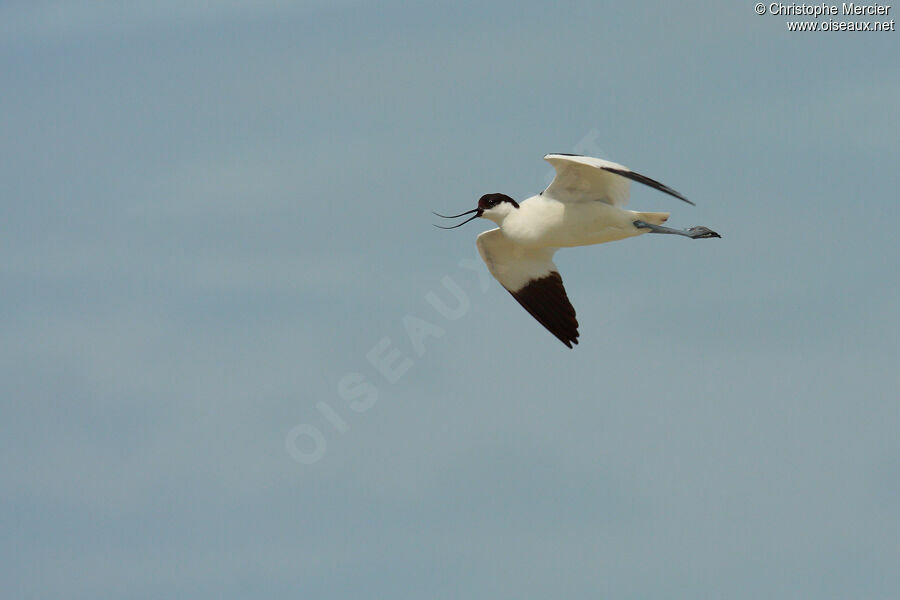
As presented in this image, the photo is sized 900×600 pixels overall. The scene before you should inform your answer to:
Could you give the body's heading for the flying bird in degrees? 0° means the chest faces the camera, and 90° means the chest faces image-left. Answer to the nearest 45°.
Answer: approximately 90°
